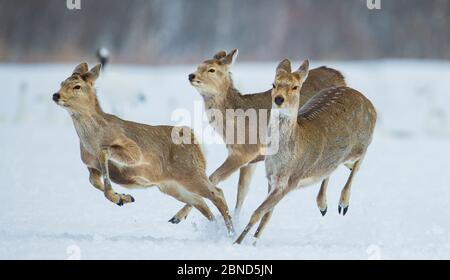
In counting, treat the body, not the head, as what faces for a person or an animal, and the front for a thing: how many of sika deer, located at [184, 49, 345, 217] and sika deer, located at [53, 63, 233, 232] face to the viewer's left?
2

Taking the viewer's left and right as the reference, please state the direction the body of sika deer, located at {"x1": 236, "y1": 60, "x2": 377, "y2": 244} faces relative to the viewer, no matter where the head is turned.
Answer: facing the viewer and to the left of the viewer

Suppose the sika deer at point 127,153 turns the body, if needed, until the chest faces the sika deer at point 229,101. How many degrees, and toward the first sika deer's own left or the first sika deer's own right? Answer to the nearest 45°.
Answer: approximately 135° to the first sika deer's own right

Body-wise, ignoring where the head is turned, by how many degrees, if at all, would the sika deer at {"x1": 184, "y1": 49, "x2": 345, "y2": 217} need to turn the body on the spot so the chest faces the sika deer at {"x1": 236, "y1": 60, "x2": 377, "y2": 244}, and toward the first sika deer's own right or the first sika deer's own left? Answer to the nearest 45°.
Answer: approximately 135° to the first sika deer's own left

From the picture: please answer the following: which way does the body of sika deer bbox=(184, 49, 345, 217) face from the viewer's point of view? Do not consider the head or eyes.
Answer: to the viewer's left

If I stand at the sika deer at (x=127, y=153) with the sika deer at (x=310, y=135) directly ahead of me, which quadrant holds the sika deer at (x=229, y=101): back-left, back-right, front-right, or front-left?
front-left

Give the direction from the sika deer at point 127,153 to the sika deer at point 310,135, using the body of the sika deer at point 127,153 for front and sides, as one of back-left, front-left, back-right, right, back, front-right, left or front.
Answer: back

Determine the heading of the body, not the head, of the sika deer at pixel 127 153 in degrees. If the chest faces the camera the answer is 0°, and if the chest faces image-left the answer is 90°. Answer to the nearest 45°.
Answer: approximately 90°
